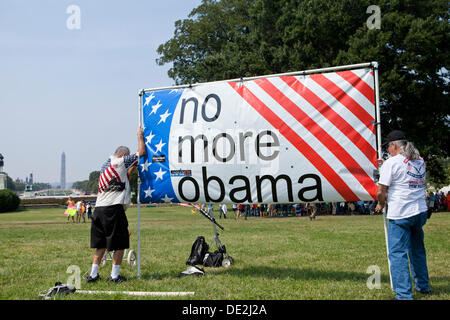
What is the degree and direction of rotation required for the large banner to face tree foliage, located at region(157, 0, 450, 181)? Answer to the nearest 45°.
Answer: approximately 180°

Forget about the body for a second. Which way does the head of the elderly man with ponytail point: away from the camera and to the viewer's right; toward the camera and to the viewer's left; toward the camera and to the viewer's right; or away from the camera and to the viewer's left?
away from the camera and to the viewer's left

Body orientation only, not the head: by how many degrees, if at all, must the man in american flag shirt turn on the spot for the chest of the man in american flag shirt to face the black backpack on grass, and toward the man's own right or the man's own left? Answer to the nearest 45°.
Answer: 0° — they already face it

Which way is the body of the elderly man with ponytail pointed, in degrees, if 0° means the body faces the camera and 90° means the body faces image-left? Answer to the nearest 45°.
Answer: approximately 135°

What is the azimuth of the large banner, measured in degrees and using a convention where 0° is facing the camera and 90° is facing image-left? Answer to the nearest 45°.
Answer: approximately 0°

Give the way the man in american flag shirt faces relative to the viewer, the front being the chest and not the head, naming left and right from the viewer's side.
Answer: facing away from the viewer and to the right of the viewer

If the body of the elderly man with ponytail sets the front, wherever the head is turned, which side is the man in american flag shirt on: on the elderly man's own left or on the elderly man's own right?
on the elderly man's own left
